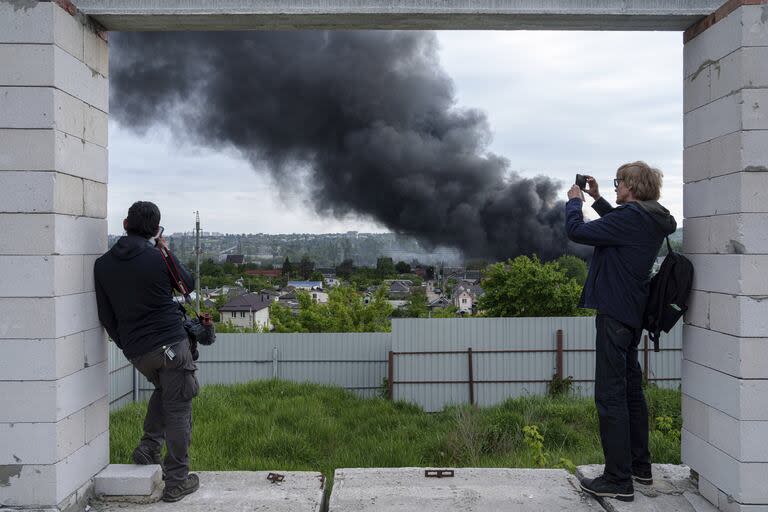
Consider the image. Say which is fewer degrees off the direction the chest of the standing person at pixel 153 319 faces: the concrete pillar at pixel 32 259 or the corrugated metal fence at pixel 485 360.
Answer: the corrugated metal fence

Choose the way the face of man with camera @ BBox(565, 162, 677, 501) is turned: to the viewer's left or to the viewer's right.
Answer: to the viewer's left

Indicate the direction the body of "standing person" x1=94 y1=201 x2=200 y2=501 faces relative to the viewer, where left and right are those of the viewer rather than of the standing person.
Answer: facing away from the viewer and to the right of the viewer

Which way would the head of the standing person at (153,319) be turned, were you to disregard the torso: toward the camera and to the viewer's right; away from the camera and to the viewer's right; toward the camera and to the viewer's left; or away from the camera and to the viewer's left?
away from the camera and to the viewer's right

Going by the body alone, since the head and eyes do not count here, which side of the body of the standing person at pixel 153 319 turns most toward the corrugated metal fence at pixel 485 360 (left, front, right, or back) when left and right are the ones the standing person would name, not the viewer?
front

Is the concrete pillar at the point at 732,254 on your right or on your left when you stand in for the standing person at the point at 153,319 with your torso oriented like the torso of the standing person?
on your right
